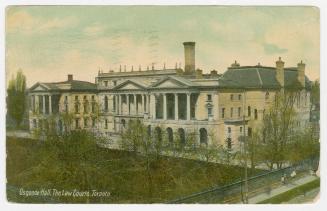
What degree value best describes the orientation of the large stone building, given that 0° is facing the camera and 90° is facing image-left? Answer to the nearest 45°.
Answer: approximately 45°

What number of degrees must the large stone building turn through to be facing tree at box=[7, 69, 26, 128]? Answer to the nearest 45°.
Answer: approximately 45° to its right

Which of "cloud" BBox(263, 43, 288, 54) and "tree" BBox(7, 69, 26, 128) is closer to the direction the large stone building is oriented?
the tree
